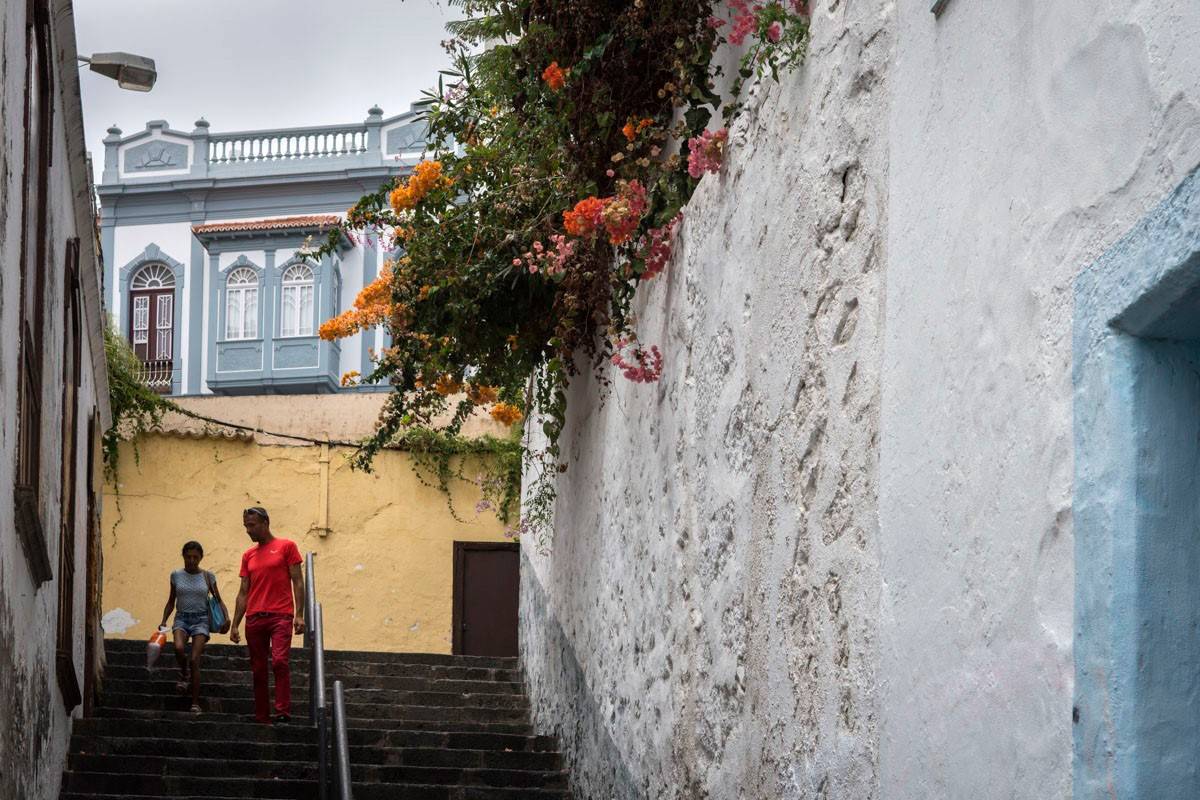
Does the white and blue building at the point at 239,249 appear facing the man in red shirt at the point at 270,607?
yes

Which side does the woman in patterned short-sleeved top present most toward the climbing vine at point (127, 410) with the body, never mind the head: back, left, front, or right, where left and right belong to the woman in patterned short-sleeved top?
back

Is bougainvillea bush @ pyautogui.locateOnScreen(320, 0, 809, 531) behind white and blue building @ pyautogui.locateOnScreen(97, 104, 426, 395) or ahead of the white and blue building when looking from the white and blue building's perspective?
ahead

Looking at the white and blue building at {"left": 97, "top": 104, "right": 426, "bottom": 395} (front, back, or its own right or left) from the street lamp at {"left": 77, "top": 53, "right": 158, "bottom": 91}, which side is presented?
front

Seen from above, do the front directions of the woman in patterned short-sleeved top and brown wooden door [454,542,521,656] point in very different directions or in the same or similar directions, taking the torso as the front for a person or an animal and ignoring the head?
same or similar directions

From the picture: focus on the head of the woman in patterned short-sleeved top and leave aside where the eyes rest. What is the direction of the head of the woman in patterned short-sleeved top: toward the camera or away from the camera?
toward the camera

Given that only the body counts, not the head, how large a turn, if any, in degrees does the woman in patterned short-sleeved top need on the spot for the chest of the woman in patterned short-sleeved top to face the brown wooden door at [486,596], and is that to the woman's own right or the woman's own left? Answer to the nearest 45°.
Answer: approximately 135° to the woman's own left

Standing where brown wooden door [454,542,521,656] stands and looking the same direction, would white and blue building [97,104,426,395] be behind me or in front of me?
behind

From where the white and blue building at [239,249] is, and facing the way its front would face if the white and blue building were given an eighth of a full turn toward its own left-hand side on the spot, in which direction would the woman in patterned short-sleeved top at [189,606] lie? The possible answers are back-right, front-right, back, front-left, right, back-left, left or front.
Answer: front-right

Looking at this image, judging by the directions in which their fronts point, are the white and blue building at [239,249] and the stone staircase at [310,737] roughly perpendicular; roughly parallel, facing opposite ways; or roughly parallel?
roughly parallel

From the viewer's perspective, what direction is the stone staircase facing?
toward the camera

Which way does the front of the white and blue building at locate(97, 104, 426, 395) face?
toward the camera
